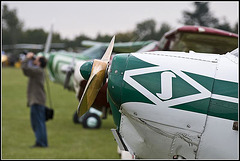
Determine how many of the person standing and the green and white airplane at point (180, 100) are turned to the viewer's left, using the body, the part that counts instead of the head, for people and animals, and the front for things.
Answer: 2

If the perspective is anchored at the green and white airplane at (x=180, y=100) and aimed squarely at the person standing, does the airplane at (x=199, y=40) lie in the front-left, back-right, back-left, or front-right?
front-right

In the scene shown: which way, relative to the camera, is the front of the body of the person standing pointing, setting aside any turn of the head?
to the viewer's left

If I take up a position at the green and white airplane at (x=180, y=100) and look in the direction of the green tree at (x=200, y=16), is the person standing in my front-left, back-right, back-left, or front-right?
front-left

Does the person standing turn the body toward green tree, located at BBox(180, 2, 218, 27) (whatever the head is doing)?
no

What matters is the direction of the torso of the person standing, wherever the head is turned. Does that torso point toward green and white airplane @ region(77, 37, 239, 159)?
no

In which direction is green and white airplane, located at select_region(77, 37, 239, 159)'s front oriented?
to the viewer's left

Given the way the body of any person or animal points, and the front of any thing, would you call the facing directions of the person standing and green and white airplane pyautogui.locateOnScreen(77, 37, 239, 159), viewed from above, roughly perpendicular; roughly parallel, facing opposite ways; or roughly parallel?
roughly parallel
